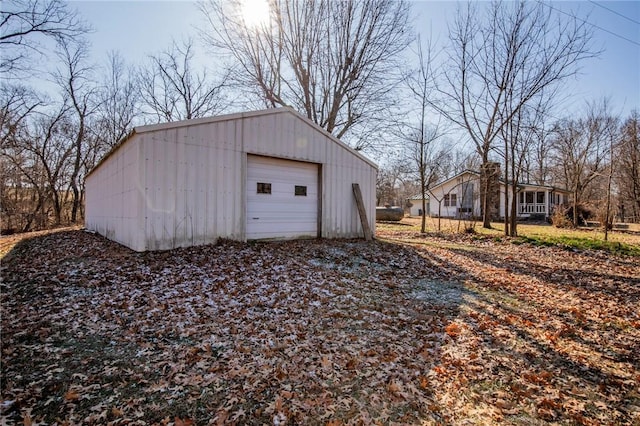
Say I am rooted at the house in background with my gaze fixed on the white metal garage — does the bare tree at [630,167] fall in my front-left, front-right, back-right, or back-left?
back-left

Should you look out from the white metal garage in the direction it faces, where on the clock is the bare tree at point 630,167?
The bare tree is roughly at 10 o'clock from the white metal garage.

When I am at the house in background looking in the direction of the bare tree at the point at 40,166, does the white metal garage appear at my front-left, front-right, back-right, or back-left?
front-left

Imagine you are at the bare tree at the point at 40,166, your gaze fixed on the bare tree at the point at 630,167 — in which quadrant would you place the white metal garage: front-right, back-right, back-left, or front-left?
front-right

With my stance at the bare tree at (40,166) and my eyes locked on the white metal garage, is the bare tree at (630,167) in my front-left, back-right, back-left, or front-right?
front-left

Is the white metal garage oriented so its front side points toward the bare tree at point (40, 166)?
no

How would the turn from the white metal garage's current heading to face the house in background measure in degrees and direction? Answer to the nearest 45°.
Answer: approximately 90° to its left

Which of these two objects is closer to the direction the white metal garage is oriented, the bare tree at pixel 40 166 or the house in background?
the house in background

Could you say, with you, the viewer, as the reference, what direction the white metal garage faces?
facing the viewer and to the right of the viewer
